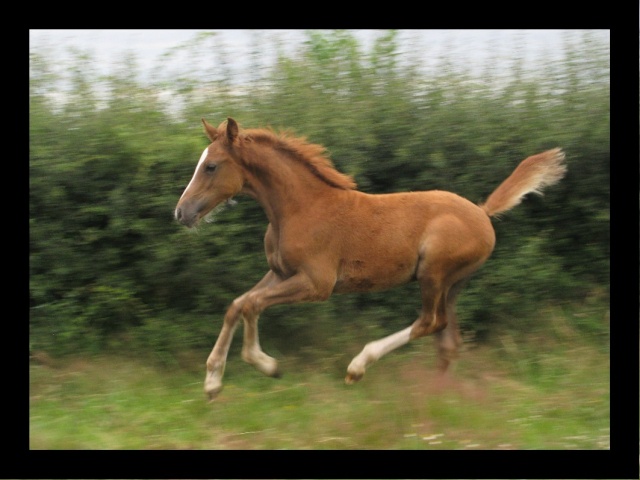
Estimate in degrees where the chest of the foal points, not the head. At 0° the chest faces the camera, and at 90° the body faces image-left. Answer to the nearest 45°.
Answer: approximately 90°
